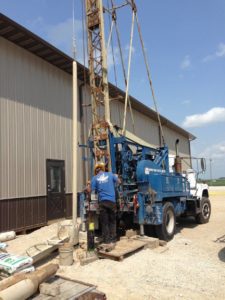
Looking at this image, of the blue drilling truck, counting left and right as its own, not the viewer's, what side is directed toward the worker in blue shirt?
back

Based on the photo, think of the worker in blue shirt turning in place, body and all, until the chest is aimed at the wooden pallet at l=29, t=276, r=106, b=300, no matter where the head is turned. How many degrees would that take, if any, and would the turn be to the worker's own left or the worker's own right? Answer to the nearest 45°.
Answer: approximately 180°

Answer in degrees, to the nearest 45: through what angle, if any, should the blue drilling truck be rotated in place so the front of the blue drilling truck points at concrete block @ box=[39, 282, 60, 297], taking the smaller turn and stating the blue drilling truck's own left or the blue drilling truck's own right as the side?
approximately 135° to the blue drilling truck's own right

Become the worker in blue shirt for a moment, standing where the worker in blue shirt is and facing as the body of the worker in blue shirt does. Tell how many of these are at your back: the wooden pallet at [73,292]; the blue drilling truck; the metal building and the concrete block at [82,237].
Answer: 1

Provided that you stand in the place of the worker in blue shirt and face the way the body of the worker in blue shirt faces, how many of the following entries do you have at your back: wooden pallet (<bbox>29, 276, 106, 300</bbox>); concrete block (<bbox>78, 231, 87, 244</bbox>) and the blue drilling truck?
1

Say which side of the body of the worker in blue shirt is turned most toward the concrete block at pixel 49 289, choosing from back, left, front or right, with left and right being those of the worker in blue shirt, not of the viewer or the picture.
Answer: back

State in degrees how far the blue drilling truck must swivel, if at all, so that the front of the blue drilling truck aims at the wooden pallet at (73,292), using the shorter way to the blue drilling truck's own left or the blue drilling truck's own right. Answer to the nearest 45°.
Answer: approximately 135° to the blue drilling truck's own right

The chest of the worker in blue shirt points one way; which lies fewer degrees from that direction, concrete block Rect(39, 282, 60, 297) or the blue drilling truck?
the blue drilling truck

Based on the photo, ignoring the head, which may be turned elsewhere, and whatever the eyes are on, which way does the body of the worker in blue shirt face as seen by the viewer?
away from the camera

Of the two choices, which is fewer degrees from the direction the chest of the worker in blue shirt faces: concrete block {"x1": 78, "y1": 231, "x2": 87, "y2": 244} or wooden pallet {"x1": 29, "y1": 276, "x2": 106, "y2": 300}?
the concrete block

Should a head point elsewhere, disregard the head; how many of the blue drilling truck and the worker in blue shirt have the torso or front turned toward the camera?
0

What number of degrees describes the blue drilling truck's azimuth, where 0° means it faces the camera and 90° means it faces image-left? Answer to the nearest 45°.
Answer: approximately 225°

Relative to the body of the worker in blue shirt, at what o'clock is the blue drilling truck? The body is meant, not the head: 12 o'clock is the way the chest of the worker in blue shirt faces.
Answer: The blue drilling truck is roughly at 1 o'clock from the worker in blue shirt.
